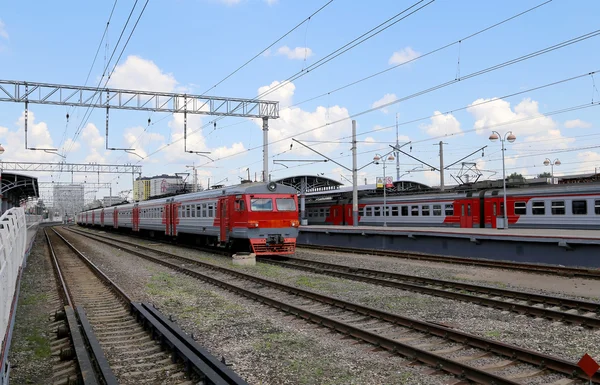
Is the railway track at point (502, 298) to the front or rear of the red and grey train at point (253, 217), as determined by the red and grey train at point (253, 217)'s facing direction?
to the front

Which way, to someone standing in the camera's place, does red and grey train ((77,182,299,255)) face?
facing the viewer and to the right of the viewer

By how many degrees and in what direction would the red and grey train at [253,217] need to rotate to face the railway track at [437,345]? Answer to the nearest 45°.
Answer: approximately 45° to its right

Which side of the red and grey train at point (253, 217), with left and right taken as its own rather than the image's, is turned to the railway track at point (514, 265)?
front

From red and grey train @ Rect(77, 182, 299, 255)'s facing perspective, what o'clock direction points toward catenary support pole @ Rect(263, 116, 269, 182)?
The catenary support pole is roughly at 12 o'clock from the red and grey train.

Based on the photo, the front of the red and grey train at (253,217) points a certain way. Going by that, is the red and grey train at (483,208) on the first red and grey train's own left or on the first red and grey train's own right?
on the first red and grey train's own left

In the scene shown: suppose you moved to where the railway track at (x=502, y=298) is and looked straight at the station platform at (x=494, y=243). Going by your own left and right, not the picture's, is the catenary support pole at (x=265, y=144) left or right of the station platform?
left

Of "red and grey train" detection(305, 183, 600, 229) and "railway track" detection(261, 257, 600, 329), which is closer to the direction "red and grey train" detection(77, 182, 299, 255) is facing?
the railway track

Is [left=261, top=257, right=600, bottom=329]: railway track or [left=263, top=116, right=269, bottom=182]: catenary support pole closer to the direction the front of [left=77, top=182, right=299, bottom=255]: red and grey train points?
the railway track

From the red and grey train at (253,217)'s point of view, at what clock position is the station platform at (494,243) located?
The station platform is roughly at 11 o'clock from the red and grey train.
